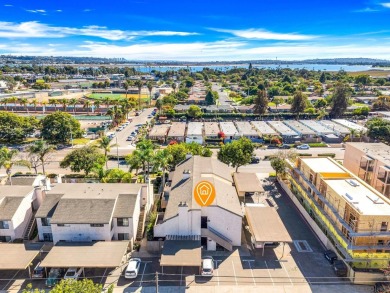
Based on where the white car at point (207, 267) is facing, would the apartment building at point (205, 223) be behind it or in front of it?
in front

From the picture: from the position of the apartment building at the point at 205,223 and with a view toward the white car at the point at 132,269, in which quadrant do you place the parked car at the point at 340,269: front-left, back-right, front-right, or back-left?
back-left

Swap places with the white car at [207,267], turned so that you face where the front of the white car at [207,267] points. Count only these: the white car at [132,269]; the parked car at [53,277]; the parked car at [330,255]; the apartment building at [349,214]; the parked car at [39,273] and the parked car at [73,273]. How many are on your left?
4

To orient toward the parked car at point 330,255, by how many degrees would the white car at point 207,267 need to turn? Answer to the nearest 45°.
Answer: approximately 90° to its right

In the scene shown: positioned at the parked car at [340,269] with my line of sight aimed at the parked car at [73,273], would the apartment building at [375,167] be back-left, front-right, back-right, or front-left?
back-right

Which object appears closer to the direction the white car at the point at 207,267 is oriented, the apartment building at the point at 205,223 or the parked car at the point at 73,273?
the apartment building

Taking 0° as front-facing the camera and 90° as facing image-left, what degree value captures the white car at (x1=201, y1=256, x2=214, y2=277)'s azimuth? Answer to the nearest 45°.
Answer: approximately 180°

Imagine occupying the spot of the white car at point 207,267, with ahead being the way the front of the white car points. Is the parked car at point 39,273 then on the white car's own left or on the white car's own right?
on the white car's own left

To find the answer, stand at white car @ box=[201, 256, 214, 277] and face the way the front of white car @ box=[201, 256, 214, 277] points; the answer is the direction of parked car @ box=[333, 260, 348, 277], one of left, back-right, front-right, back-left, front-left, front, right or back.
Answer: right
